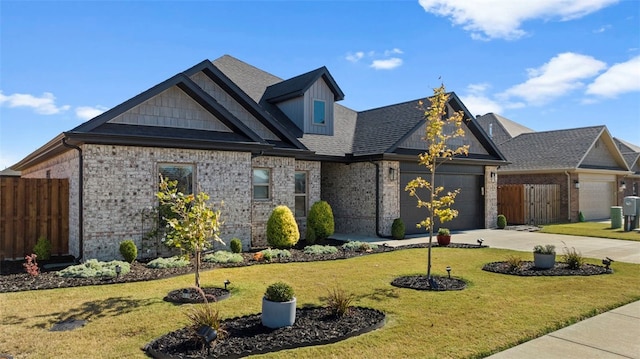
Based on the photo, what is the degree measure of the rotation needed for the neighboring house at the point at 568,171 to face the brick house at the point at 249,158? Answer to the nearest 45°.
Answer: approximately 90° to its right

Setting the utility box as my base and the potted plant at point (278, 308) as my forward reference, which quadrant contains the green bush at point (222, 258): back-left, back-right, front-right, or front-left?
front-right

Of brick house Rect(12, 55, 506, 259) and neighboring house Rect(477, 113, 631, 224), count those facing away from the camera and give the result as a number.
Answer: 0

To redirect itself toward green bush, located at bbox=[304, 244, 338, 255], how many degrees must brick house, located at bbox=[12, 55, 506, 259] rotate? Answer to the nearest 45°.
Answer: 0° — it already faces it

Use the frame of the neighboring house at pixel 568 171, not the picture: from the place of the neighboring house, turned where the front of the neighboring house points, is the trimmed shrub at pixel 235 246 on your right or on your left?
on your right

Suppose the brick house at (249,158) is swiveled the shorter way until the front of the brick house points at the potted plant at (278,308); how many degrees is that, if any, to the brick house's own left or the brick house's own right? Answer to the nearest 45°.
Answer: approximately 45° to the brick house's own right

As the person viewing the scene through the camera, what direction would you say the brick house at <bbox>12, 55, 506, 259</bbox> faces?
facing the viewer and to the right of the viewer

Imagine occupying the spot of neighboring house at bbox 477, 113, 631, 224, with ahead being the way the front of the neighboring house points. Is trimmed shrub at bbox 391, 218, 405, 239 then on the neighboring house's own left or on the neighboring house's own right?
on the neighboring house's own right

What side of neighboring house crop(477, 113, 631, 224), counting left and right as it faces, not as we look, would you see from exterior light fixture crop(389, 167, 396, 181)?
right

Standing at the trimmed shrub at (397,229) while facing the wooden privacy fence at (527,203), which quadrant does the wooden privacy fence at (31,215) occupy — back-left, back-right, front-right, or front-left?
back-left
